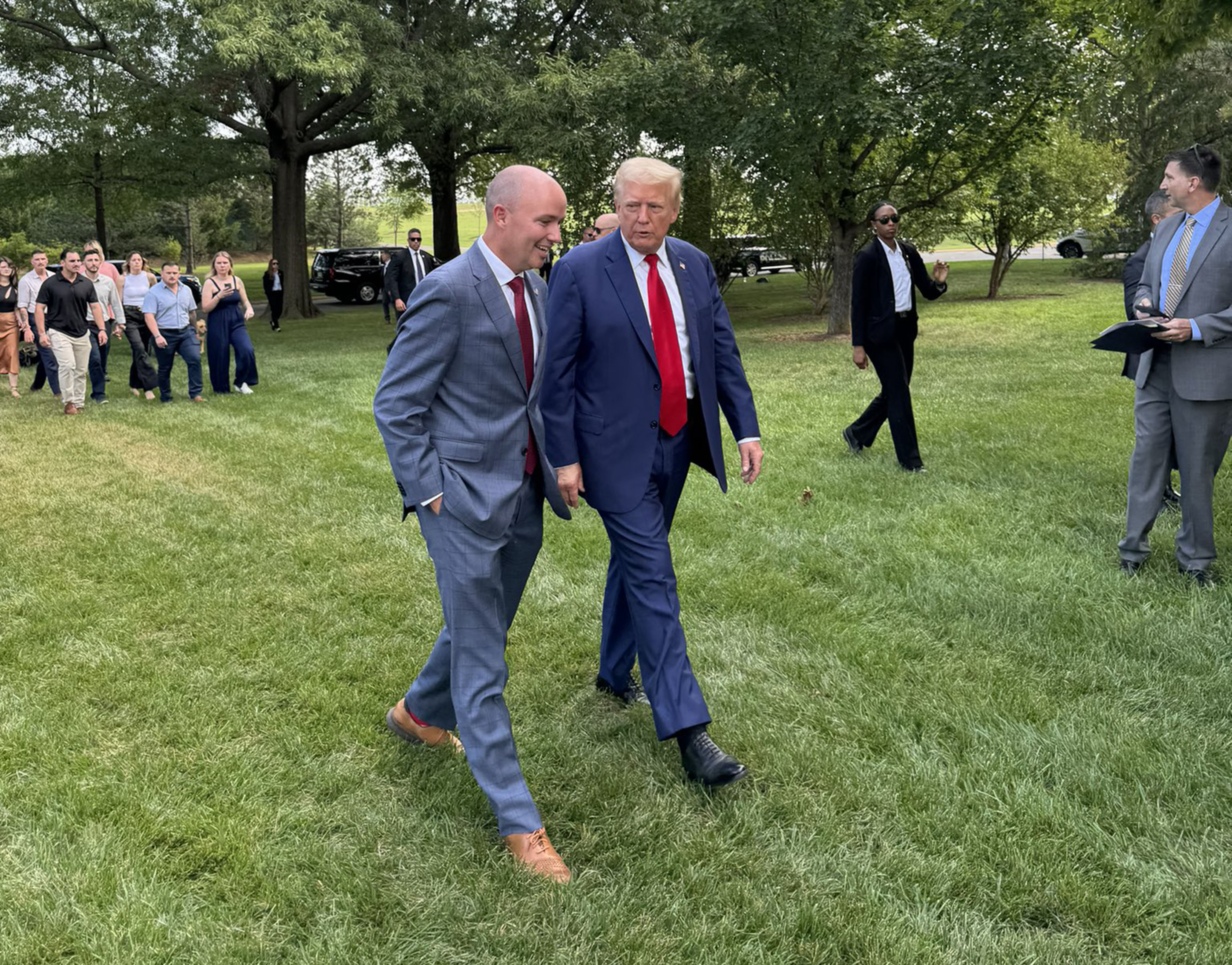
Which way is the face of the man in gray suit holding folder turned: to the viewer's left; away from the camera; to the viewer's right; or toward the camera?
to the viewer's left

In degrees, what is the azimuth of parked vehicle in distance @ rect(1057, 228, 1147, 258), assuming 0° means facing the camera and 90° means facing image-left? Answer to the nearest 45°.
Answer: approximately 90°

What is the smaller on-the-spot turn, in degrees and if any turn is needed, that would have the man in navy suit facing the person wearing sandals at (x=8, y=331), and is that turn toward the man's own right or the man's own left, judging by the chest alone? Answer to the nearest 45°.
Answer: approximately 180°

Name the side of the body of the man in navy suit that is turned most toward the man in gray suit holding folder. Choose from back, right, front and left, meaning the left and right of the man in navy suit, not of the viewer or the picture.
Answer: left

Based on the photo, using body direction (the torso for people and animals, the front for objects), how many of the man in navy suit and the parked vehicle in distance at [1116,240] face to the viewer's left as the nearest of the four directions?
1

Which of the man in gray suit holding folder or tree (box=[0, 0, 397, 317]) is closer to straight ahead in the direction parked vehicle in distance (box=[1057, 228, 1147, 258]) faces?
the tree

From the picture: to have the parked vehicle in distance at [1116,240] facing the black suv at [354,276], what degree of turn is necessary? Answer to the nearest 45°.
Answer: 0° — it already faces it
